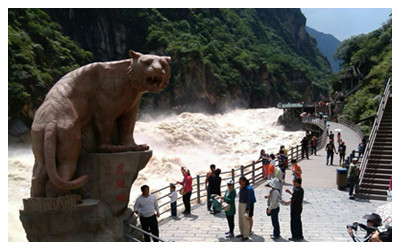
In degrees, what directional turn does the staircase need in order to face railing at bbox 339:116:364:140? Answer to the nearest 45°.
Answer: approximately 180°

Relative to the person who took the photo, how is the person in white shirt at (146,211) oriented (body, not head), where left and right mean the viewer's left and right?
facing the viewer and to the right of the viewer

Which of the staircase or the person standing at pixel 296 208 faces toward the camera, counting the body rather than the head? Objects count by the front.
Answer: the staircase

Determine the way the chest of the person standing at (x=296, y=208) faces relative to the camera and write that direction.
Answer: to the viewer's left

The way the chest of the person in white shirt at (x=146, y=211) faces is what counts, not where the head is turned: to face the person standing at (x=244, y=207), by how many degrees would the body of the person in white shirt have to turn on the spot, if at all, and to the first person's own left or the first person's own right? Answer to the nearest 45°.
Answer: approximately 45° to the first person's own left

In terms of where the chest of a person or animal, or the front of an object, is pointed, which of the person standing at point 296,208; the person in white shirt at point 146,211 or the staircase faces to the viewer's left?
the person standing

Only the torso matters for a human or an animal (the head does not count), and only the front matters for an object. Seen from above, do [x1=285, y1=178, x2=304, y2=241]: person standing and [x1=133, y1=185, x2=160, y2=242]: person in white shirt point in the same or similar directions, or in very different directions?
very different directions

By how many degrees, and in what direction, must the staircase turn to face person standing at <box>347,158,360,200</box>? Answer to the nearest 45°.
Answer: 0° — it already faces them

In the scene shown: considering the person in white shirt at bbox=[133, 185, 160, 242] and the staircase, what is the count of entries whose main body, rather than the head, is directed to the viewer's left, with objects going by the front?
0

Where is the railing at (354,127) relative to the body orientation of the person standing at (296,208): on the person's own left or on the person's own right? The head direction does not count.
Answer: on the person's own right

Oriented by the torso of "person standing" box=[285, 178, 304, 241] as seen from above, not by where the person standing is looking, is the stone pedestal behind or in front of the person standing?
in front

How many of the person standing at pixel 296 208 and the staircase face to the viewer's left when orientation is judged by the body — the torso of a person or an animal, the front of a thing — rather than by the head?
1

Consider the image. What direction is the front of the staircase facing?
toward the camera
